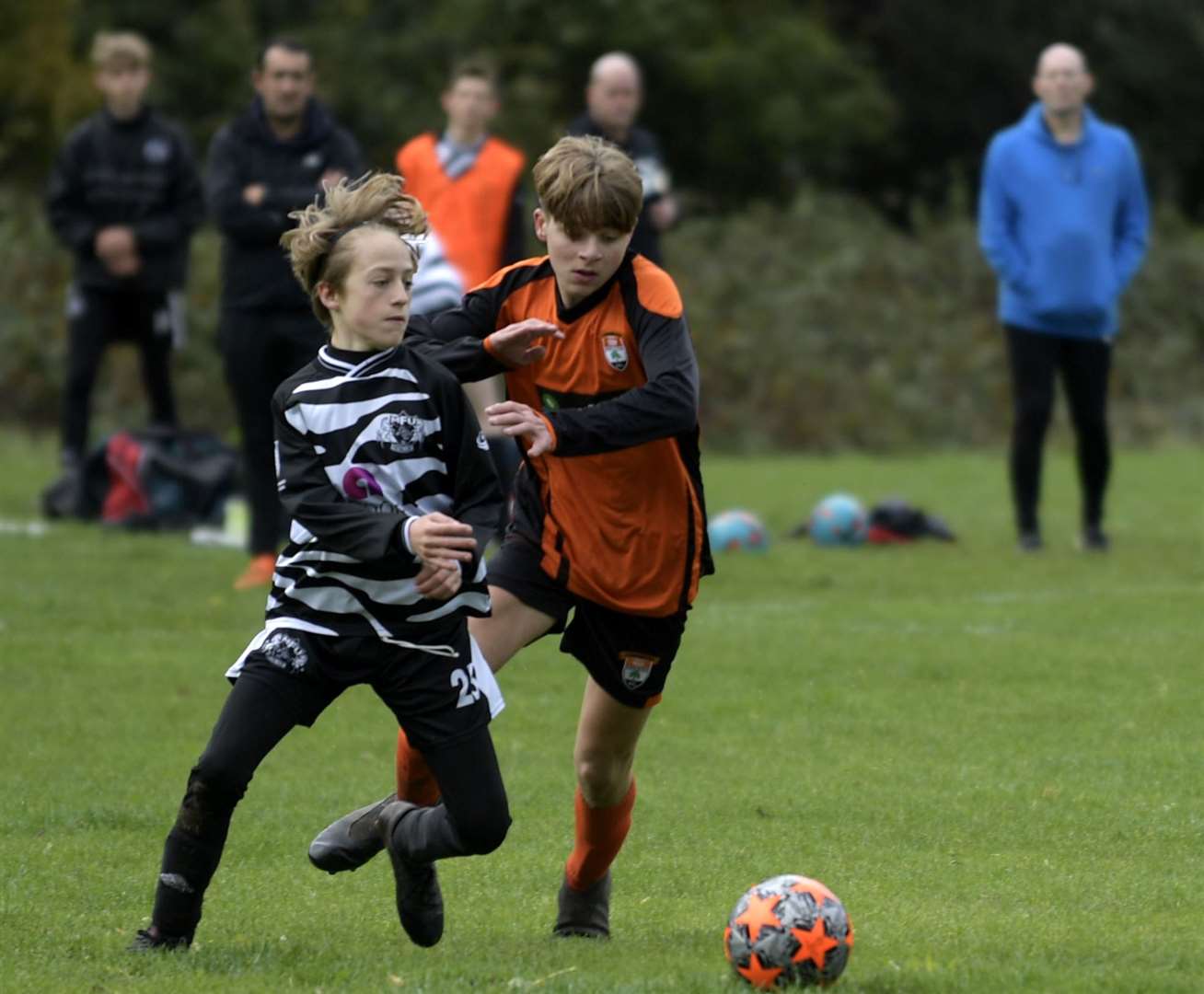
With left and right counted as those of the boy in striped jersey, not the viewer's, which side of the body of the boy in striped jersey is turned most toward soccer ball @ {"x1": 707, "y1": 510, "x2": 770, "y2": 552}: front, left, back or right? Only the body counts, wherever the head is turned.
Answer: back

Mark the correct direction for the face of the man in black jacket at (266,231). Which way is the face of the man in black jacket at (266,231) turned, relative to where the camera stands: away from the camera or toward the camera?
toward the camera

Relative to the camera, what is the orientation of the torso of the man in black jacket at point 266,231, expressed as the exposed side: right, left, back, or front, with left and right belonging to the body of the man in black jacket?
front

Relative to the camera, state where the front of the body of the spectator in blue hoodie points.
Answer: toward the camera

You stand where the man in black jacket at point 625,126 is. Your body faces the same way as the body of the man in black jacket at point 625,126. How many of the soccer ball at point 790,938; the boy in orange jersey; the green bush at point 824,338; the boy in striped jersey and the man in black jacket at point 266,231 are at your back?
1

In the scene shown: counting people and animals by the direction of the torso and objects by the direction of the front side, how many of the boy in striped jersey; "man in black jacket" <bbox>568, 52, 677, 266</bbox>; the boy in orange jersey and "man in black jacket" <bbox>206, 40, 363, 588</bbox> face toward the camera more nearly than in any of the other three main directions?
4

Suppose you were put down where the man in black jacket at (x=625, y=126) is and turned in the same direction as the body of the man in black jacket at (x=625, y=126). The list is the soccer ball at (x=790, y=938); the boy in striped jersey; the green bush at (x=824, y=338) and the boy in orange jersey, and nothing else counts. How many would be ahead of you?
3

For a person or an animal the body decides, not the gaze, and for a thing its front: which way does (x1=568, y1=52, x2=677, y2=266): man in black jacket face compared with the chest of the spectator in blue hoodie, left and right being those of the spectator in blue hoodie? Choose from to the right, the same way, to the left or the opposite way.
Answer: the same way

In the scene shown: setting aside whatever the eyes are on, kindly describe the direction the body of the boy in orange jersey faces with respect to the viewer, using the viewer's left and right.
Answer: facing the viewer

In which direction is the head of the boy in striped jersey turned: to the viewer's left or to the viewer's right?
to the viewer's right

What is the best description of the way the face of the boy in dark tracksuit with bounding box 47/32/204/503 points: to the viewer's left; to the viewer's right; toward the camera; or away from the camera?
toward the camera

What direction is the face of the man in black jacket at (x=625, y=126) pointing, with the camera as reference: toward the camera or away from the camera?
toward the camera

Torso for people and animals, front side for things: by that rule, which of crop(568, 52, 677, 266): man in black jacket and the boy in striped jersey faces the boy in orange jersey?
the man in black jacket

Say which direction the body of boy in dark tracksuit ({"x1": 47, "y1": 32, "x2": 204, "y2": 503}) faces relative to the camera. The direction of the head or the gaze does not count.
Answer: toward the camera

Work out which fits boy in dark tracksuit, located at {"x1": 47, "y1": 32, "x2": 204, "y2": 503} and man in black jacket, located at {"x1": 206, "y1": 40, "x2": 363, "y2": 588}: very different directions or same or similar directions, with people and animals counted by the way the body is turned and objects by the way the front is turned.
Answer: same or similar directions

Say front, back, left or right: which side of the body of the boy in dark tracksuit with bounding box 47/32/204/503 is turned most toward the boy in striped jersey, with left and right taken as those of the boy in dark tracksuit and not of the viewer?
front

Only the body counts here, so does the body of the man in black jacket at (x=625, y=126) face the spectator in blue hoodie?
no
